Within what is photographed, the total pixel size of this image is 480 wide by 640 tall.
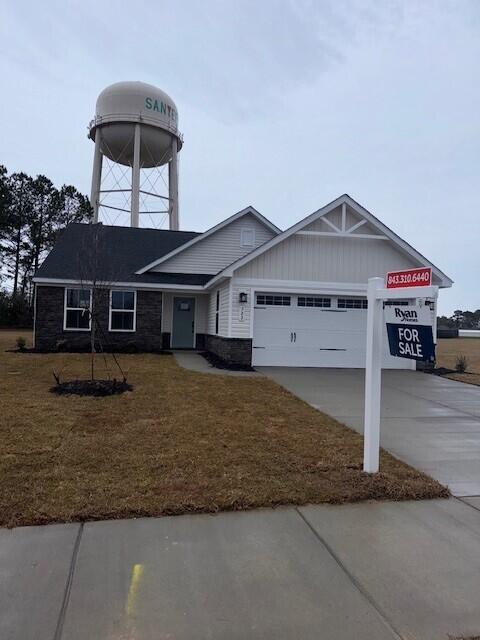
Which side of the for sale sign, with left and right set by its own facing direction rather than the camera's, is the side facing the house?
back

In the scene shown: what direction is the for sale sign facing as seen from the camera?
toward the camera

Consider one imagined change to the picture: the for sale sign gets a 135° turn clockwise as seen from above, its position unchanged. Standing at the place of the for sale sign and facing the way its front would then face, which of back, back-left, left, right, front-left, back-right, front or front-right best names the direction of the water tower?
front
